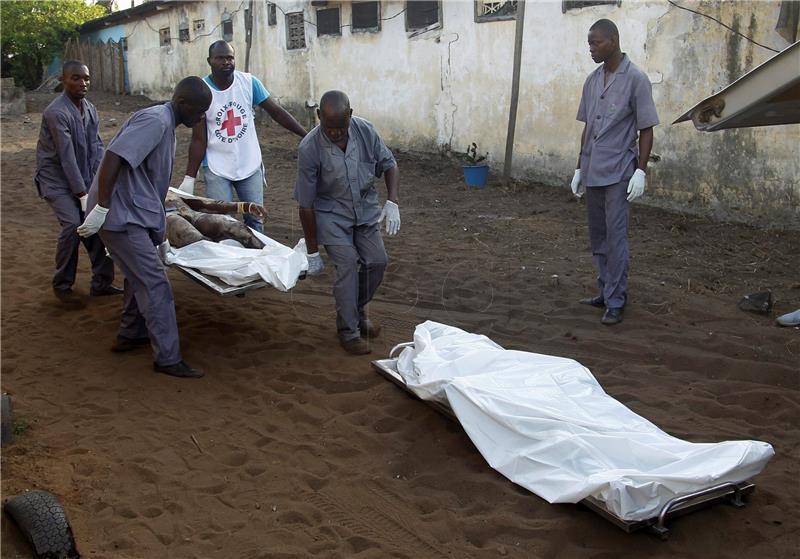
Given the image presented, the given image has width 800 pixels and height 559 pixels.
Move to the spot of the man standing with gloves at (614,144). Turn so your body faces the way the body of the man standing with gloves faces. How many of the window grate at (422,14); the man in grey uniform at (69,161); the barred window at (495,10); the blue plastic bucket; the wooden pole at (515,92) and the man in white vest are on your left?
0

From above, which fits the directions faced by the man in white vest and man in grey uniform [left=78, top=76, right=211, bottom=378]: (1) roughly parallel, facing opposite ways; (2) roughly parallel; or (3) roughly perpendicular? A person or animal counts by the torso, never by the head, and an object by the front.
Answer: roughly perpendicular

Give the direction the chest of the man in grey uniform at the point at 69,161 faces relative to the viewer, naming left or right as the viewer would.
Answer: facing the viewer and to the right of the viewer

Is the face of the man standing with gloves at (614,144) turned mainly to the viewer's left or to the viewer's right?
to the viewer's left

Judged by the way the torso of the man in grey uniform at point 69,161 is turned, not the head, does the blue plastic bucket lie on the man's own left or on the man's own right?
on the man's own left

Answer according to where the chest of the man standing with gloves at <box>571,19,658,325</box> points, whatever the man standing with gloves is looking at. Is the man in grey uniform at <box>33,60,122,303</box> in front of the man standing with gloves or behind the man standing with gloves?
in front

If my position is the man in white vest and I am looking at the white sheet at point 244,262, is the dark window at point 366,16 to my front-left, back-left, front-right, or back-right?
back-left

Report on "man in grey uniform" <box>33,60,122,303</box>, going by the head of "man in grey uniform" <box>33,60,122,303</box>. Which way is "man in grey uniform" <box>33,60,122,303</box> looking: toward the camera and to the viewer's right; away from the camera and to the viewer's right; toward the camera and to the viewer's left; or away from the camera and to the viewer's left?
toward the camera and to the viewer's right

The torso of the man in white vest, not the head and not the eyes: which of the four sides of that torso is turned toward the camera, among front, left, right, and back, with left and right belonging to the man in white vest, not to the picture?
front

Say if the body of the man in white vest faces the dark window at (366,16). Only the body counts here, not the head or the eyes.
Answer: no

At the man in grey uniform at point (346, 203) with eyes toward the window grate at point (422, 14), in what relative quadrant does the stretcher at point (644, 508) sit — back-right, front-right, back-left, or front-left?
back-right

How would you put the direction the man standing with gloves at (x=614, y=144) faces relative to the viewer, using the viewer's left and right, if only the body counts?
facing the viewer and to the left of the viewer

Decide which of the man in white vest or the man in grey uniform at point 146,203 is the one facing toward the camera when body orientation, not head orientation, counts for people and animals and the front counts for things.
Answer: the man in white vest

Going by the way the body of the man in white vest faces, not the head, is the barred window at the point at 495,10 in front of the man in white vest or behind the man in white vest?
behind
